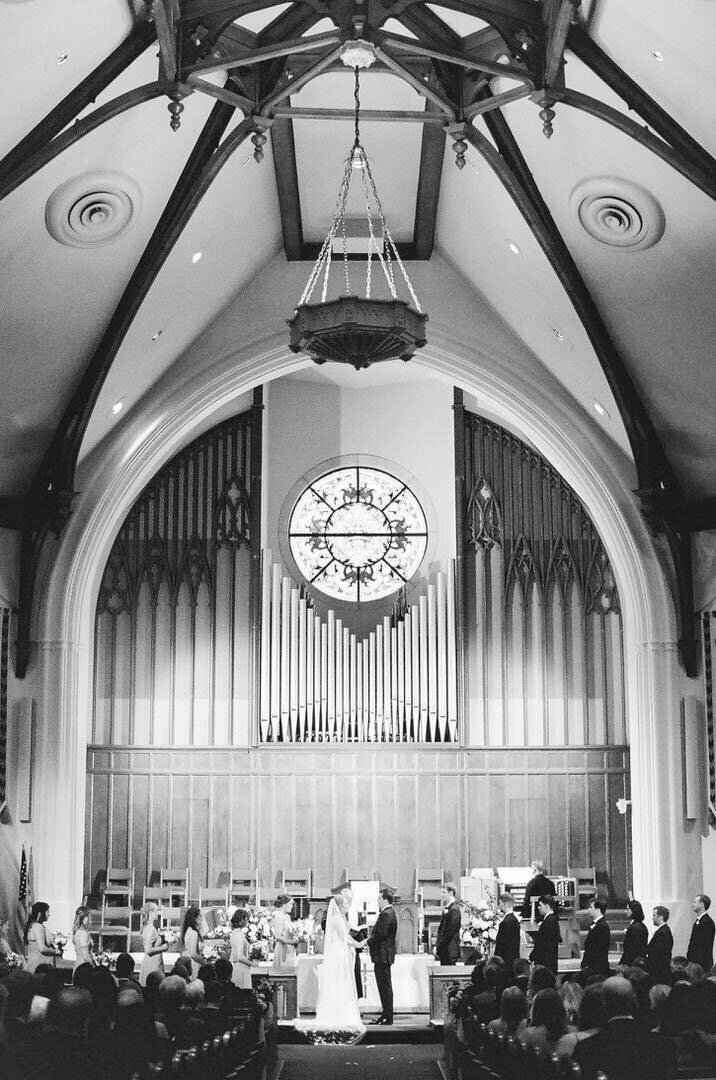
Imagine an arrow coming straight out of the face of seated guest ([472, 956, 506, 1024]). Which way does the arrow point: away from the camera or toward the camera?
away from the camera

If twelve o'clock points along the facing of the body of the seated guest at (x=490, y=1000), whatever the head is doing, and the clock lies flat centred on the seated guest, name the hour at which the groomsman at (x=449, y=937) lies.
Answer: The groomsman is roughly at 12 o'clock from the seated guest.

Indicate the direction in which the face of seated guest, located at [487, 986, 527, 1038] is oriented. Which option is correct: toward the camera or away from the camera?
away from the camera

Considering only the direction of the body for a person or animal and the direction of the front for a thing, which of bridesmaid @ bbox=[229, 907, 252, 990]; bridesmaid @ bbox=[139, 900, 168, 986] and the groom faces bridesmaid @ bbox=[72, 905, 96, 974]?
the groom

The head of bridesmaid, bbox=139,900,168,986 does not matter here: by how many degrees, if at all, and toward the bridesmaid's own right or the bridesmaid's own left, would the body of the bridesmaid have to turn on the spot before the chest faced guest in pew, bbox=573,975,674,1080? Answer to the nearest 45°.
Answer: approximately 90° to the bridesmaid's own right

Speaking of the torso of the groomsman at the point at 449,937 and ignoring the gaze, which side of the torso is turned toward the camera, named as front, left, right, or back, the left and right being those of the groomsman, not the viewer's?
left

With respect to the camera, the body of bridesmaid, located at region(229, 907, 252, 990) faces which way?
to the viewer's right

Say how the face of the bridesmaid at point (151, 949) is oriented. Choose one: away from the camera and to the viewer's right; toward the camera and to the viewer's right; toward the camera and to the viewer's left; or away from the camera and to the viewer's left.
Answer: toward the camera and to the viewer's right

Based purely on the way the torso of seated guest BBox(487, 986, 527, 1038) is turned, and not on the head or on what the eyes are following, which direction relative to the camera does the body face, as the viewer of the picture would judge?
away from the camera

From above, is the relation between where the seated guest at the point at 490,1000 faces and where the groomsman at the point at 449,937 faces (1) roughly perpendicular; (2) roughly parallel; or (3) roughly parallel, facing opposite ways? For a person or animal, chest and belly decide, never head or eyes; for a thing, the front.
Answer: roughly perpendicular
